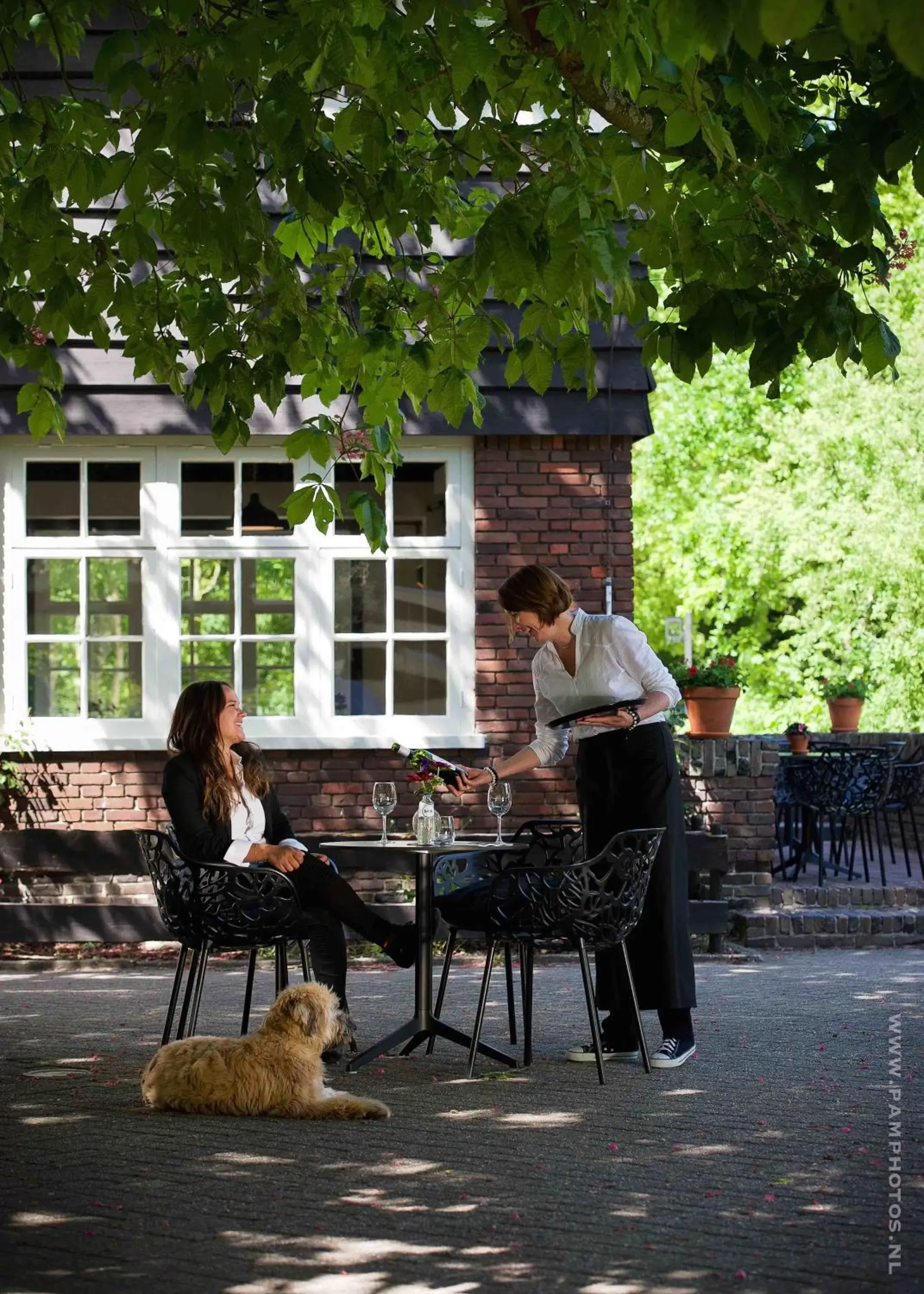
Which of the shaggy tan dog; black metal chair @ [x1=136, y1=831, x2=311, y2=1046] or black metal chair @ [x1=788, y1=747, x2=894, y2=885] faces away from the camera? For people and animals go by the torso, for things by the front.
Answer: black metal chair @ [x1=788, y1=747, x2=894, y2=885]

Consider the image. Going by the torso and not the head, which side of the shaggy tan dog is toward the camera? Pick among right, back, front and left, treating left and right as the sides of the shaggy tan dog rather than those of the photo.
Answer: right

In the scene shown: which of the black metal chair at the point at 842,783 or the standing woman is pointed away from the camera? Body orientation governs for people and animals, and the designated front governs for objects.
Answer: the black metal chair

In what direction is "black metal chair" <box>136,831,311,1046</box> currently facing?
to the viewer's right

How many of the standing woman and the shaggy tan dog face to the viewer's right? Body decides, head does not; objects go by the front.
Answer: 1

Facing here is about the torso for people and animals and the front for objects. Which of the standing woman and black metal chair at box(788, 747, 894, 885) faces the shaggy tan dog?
the standing woman

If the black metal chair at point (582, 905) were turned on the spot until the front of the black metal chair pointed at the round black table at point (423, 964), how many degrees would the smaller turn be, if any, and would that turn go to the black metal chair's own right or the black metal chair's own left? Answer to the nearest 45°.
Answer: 0° — it already faces it

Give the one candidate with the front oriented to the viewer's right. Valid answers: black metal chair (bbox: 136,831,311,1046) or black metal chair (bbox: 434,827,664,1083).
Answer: black metal chair (bbox: 136,831,311,1046)

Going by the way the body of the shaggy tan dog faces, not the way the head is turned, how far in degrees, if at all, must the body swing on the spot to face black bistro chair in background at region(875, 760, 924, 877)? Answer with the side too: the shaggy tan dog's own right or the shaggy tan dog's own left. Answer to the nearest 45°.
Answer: approximately 45° to the shaggy tan dog's own left

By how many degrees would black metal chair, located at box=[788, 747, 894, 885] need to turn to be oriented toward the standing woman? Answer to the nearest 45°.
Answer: approximately 180°

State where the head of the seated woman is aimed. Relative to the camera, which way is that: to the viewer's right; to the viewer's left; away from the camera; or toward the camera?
to the viewer's right

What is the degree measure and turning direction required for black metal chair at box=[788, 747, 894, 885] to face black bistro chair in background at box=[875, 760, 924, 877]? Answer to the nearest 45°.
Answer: approximately 45° to its right
